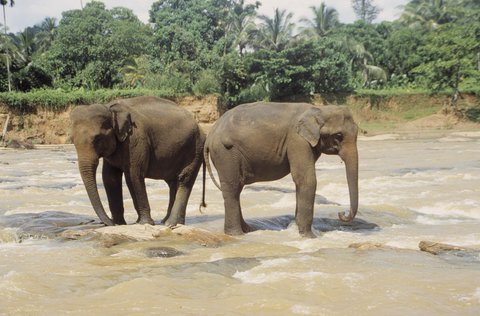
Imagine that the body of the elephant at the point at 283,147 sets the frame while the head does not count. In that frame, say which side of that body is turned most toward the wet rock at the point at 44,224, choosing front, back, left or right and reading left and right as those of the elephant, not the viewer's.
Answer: back

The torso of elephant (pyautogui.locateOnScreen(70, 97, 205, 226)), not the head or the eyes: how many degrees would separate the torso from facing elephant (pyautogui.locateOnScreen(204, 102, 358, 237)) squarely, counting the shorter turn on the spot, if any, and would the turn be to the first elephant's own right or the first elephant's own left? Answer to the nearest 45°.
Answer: approximately 135° to the first elephant's own left

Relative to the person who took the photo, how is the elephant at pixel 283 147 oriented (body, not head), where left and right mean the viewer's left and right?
facing to the right of the viewer

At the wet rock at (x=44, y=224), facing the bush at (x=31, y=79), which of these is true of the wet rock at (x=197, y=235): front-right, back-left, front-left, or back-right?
back-right

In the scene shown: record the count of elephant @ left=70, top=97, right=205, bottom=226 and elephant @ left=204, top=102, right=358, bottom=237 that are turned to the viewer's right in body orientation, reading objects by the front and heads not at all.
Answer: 1

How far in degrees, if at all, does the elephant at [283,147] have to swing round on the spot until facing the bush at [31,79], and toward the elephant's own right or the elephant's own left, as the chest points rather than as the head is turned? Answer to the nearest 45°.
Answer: approximately 135° to the elephant's own left

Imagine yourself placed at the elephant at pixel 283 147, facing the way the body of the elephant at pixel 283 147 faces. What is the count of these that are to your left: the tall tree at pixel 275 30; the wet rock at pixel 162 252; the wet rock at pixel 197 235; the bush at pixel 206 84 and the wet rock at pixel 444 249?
2

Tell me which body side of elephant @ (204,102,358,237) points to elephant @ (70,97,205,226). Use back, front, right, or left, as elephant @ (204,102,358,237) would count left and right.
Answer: back

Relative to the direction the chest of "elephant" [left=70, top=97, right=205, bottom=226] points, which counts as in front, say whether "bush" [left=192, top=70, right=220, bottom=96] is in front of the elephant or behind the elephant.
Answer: behind

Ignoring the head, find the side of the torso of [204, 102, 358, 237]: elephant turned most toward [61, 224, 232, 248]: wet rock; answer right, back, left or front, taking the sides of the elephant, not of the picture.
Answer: back
